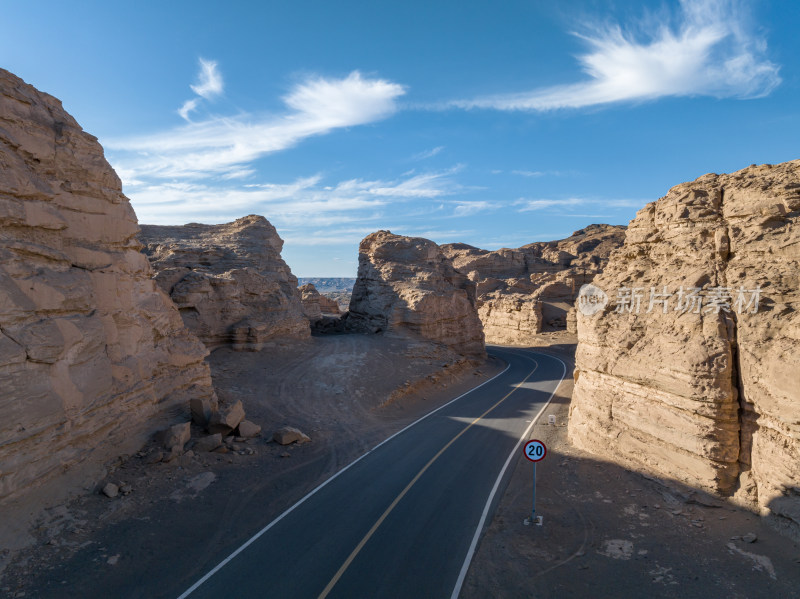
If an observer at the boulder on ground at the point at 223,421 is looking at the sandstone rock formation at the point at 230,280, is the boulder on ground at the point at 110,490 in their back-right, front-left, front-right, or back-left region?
back-left

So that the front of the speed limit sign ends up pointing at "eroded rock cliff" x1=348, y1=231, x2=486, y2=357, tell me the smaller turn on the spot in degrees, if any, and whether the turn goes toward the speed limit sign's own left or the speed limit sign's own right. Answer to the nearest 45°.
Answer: approximately 180°

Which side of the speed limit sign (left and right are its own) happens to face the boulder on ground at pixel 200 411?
right

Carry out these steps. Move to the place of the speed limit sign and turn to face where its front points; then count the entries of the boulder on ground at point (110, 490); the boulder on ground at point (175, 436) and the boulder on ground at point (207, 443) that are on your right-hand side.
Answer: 3

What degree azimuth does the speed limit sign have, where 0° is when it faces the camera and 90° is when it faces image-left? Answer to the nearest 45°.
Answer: approximately 0°

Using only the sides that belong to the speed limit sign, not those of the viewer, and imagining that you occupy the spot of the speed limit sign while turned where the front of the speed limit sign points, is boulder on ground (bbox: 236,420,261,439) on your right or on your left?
on your right

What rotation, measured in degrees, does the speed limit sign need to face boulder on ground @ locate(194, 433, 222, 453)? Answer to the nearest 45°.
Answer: approximately 90° to its right

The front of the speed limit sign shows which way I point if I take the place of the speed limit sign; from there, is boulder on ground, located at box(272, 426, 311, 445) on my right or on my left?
on my right

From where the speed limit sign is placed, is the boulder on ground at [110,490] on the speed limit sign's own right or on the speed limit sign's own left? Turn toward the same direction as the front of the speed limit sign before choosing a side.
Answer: on the speed limit sign's own right

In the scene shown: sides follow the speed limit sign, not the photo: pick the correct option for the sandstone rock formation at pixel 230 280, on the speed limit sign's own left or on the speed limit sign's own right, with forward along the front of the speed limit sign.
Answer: on the speed limit sign's own right
